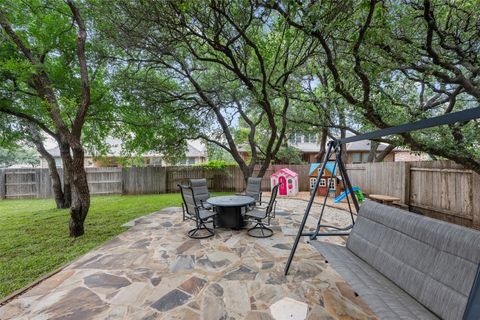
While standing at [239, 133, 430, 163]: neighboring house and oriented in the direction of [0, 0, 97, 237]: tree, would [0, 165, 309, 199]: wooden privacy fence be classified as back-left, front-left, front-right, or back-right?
front-right

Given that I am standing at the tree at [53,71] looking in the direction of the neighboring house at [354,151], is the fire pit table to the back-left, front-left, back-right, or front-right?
front-right

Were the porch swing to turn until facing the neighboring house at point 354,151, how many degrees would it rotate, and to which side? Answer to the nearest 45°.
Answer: approximately 135° to its right

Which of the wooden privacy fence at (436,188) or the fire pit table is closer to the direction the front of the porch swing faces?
the fire pit table

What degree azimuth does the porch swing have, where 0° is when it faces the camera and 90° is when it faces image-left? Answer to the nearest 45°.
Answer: approximately 45°

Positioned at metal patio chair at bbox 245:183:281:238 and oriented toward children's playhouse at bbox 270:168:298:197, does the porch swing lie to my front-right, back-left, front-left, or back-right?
back-right

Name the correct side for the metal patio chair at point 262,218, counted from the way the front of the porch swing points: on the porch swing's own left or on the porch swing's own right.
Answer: on the porch swing's own right

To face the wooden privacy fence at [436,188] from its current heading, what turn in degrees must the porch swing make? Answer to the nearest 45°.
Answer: approximately 135° to its right

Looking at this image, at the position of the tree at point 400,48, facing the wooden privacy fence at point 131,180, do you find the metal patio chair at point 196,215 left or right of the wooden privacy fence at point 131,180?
left

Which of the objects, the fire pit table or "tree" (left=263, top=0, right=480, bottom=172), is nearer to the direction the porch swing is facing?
the fire pit table

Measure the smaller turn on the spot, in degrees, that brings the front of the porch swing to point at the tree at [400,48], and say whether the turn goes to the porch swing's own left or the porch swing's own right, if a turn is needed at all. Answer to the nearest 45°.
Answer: approximately 135° to the porch swing's own right

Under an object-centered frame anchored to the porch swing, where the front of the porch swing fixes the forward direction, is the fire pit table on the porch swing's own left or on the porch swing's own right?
on the porch swing's own right

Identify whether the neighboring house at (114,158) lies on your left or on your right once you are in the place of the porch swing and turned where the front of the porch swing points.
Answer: on your right
